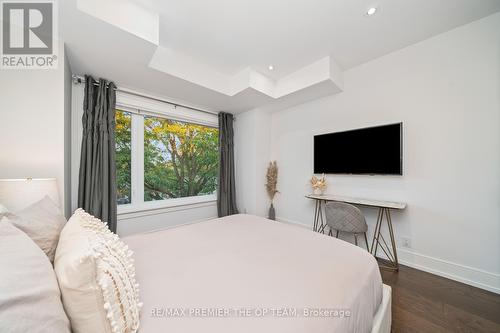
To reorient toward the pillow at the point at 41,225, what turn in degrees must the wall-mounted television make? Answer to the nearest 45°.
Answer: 0° — it already faces it

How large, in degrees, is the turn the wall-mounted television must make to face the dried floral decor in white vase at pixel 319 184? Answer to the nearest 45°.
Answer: approximately 45° to its right

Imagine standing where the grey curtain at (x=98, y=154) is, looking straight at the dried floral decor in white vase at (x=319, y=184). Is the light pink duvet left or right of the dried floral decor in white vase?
right

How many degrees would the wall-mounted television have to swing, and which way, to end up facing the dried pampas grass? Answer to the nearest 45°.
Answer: approximately 45° to its right

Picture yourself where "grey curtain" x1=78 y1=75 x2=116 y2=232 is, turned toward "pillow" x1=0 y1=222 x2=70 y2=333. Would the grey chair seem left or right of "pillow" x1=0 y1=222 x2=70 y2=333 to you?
left

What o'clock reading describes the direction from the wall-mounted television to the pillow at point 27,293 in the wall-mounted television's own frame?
The pillow is roughly at 11 o'clock from the wall-mounted television.

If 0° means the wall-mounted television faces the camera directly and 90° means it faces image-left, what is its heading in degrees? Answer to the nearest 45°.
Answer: approximately 45°

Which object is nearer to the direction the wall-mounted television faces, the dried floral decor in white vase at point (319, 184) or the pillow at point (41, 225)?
the pillow
